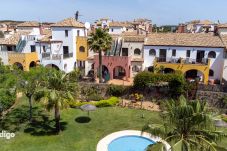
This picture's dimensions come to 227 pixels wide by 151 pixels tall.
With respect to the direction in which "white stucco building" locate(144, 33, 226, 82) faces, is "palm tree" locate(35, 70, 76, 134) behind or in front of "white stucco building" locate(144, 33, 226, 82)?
in front

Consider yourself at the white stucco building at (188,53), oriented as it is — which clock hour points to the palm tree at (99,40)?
The palm tree is roughly at 2 o'clock from the white stucco building.

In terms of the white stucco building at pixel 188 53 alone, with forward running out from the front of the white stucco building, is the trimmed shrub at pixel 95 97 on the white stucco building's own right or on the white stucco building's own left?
on the white stucco building's own right

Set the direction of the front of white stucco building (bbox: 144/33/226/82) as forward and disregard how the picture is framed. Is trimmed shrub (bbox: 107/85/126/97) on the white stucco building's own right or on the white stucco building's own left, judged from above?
on the white stucco building's own right

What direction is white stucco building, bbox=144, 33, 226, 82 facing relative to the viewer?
toward the camera

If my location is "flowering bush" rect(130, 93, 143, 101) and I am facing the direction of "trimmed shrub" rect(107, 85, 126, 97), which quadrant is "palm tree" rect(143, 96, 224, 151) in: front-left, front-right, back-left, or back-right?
back-left

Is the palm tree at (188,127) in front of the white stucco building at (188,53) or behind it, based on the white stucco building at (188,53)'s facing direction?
in front

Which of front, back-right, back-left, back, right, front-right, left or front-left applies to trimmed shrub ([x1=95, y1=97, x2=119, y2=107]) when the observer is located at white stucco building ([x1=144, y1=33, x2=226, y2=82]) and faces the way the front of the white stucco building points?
front-right

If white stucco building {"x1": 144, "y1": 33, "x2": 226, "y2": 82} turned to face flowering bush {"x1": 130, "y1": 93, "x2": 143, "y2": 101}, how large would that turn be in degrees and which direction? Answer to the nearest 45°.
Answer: approximately 45° to its right

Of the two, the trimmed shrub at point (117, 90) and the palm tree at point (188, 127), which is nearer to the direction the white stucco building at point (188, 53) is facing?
the palm tree

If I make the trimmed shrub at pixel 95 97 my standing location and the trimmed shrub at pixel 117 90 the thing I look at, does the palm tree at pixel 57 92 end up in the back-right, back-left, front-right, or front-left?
back-right
